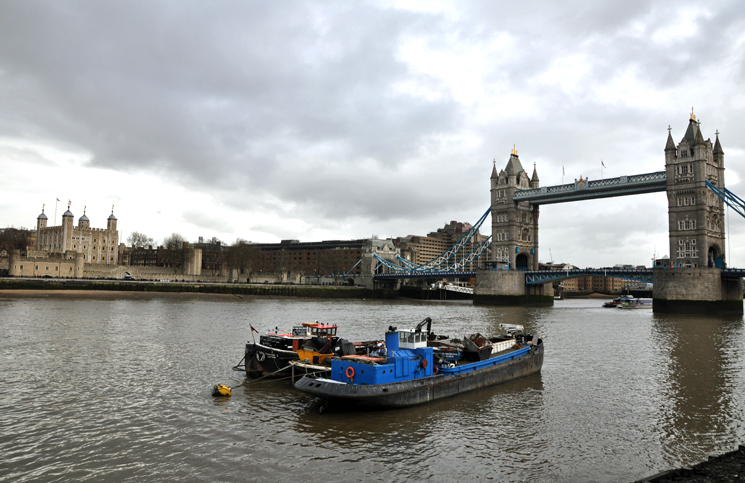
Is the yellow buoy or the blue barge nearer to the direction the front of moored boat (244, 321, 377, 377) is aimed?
the yellow buoy

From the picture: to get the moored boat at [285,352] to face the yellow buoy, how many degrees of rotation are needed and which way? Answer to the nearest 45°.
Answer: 0° — it already faces it

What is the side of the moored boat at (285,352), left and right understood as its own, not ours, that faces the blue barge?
left
